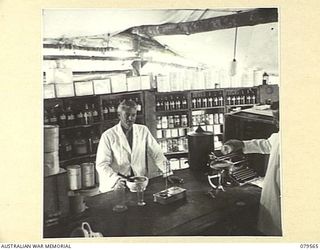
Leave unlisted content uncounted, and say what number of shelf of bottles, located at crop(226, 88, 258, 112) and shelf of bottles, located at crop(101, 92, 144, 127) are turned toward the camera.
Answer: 2

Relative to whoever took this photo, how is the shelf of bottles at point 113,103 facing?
facing the viewer

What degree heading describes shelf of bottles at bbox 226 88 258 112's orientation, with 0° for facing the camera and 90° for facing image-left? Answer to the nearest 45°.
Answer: approximately 0°

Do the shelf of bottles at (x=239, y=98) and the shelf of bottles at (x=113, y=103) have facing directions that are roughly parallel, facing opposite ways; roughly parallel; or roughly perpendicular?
roughly parallel
